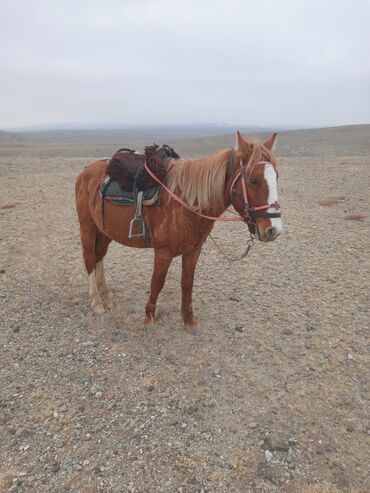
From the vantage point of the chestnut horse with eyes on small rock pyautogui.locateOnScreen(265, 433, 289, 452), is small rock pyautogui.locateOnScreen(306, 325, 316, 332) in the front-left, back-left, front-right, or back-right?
front-left

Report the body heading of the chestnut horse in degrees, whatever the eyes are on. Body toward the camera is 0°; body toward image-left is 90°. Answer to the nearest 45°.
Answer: approximately 315°

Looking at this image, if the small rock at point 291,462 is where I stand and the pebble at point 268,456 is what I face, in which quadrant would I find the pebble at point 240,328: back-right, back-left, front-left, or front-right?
front-right

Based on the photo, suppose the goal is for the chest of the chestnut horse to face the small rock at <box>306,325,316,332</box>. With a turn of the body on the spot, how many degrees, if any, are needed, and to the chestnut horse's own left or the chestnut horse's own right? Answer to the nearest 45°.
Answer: approximately 45° to the chestnut horse's own left
